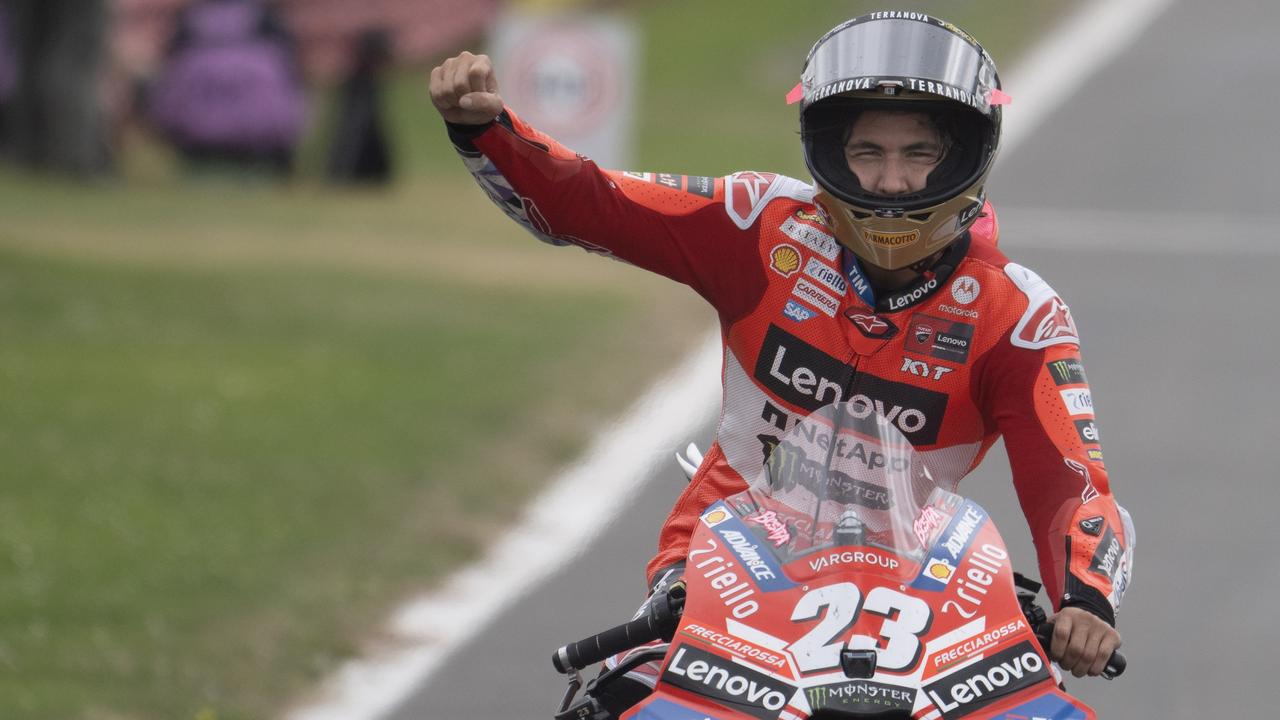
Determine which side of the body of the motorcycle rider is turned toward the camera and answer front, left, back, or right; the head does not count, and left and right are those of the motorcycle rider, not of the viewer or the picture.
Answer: front

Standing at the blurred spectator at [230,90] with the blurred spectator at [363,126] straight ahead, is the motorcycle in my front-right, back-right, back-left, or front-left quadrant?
front-right

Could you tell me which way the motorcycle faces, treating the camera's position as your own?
facing the viewer
